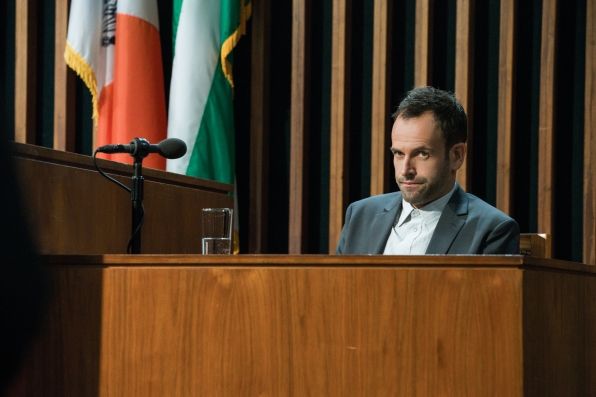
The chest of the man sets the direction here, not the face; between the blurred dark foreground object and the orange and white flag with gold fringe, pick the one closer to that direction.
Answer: the blurred dark foreground object

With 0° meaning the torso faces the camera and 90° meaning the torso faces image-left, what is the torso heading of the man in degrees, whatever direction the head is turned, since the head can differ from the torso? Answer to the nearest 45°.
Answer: approximately 45°

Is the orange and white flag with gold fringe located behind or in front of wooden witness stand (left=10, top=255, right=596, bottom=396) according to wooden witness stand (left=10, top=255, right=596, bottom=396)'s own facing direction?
behind

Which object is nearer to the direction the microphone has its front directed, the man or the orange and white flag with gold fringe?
the man

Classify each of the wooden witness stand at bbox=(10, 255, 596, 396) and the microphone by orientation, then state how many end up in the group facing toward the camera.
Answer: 1

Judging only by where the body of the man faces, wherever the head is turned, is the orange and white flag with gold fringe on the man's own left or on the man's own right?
on the man's own right

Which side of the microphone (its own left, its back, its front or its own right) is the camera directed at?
right

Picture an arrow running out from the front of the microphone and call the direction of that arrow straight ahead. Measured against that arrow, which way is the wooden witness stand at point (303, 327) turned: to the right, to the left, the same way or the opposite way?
to the right

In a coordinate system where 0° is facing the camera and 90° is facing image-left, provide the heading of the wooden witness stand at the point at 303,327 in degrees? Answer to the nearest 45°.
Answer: approximately 0°

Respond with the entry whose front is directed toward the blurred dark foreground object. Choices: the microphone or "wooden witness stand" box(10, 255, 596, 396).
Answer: the wooden witness stand

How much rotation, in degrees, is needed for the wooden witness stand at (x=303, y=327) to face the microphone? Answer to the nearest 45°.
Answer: approximately 135° to its right

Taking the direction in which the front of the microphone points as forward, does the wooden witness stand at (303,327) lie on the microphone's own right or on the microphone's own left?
on the microphone's own right

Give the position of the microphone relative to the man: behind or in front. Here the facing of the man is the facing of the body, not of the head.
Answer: in front

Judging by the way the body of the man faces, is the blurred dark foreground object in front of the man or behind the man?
in front
